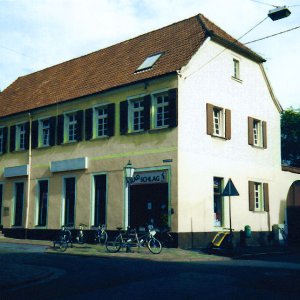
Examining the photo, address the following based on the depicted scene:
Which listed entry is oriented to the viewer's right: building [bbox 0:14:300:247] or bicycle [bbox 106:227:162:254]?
the bicycle

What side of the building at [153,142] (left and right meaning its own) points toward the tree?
back

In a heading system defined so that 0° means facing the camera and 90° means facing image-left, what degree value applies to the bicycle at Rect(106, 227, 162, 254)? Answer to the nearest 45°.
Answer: approximately 270°

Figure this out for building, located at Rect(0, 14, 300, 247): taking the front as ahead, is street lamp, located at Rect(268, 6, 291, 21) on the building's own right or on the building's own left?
on the building's own left

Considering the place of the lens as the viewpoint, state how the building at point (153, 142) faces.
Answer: facing the viewer and to the left of the viewer

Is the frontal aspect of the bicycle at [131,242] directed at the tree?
no

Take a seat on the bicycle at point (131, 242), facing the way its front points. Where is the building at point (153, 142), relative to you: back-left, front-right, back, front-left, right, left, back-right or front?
left

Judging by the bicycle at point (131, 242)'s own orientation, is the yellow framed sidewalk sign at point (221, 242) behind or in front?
in front

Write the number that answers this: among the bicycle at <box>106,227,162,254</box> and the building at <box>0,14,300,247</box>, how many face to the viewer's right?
1

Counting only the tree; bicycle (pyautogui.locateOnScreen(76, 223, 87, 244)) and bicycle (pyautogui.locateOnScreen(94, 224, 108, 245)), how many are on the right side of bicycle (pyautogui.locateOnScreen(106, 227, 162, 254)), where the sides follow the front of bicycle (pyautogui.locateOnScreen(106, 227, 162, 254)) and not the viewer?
0
